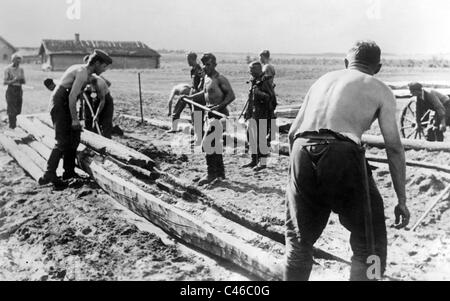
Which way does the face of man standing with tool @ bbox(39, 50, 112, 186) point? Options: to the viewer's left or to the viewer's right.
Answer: to the viewer's right

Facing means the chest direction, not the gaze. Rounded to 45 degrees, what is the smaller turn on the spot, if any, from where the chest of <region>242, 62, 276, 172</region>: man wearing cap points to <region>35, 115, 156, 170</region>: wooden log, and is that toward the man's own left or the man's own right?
approximately 90° to the man's own right

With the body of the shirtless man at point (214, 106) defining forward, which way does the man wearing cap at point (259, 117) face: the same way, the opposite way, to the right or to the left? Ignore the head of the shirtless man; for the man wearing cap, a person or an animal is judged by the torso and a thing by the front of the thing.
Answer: the same way

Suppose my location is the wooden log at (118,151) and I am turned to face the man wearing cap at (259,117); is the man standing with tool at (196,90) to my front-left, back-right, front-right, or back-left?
front-left

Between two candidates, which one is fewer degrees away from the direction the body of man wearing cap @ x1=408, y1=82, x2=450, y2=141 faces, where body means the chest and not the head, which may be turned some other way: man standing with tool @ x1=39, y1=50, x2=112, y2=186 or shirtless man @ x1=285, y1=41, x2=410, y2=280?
the man standing with tool

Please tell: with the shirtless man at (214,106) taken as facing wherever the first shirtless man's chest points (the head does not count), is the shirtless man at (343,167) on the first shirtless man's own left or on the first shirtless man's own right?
on the first shirtless man's own left

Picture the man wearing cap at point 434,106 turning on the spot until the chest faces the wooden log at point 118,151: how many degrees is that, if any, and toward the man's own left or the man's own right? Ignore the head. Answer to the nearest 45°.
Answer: approximately 45° to the man's own left

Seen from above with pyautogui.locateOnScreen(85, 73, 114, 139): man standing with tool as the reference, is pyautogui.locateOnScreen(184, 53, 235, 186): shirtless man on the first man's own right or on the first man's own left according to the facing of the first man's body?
on the first man's own left

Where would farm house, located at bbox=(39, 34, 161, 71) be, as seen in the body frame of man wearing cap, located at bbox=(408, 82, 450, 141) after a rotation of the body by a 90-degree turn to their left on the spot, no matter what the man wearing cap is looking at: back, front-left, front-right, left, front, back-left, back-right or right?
back-right

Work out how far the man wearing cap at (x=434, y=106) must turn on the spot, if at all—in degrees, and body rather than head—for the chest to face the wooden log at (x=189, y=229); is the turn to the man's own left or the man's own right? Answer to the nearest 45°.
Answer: approximately 90° to the man's own left

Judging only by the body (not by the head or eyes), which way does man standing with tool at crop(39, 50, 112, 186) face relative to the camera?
to the viewer's right

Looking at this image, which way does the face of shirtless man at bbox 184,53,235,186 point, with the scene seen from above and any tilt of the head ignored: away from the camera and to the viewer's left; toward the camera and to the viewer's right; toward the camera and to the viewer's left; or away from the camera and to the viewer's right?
toward the camera and to the viewer's left

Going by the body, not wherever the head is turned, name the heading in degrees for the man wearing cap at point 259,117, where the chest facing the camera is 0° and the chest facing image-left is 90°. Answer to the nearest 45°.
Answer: approximately 45°
